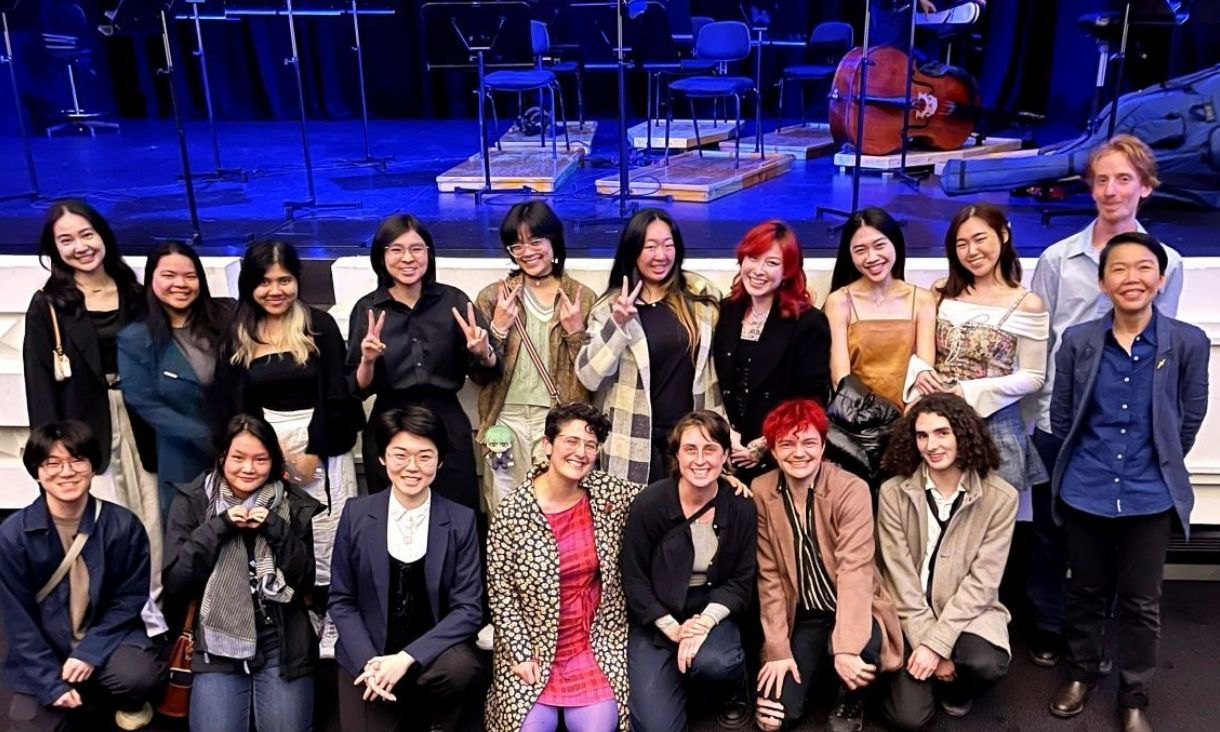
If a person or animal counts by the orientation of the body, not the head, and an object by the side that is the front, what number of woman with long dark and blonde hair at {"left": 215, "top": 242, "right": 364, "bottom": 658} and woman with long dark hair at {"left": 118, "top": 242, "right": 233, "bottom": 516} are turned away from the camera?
0

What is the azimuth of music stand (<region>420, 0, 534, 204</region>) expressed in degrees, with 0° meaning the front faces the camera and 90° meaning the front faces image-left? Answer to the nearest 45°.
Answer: approximately 180°

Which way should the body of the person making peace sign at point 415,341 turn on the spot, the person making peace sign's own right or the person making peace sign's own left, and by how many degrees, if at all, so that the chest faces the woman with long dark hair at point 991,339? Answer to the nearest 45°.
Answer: approximately 90° to the person making peace sign's own left

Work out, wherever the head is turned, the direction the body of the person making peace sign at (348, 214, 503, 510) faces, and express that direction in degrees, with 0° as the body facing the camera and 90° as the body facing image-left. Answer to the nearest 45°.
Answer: approximately 0°

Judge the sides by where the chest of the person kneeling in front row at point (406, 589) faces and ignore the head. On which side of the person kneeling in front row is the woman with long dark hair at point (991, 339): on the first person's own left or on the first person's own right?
on the first person's own left

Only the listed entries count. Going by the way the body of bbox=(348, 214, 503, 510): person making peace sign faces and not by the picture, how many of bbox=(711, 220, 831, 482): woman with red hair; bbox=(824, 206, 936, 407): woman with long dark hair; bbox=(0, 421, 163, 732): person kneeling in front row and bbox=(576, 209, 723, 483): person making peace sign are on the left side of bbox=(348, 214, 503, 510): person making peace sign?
3
